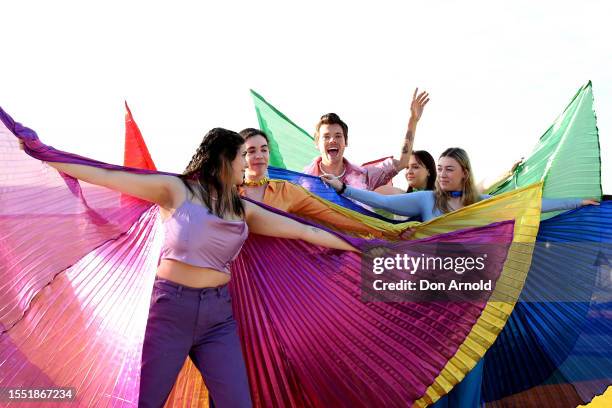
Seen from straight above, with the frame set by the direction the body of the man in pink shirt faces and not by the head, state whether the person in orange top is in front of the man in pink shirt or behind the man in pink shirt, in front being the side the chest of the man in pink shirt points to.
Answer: in front

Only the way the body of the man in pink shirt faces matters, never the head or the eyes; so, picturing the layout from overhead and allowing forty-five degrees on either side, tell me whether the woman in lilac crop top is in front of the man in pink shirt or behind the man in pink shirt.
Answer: in front

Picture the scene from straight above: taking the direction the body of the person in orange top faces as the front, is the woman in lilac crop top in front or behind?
in front

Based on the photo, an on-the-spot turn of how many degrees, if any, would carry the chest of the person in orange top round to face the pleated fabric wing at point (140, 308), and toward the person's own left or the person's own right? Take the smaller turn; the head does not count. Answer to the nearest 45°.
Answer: approximately 45° to the person's own right

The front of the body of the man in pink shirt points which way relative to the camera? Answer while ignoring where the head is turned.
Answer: toward the camera

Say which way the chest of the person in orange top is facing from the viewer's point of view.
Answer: toward the camera

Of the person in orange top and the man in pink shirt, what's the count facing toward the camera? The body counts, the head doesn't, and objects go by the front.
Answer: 2

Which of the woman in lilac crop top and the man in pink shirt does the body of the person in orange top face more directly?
the woman in lilac crop top
